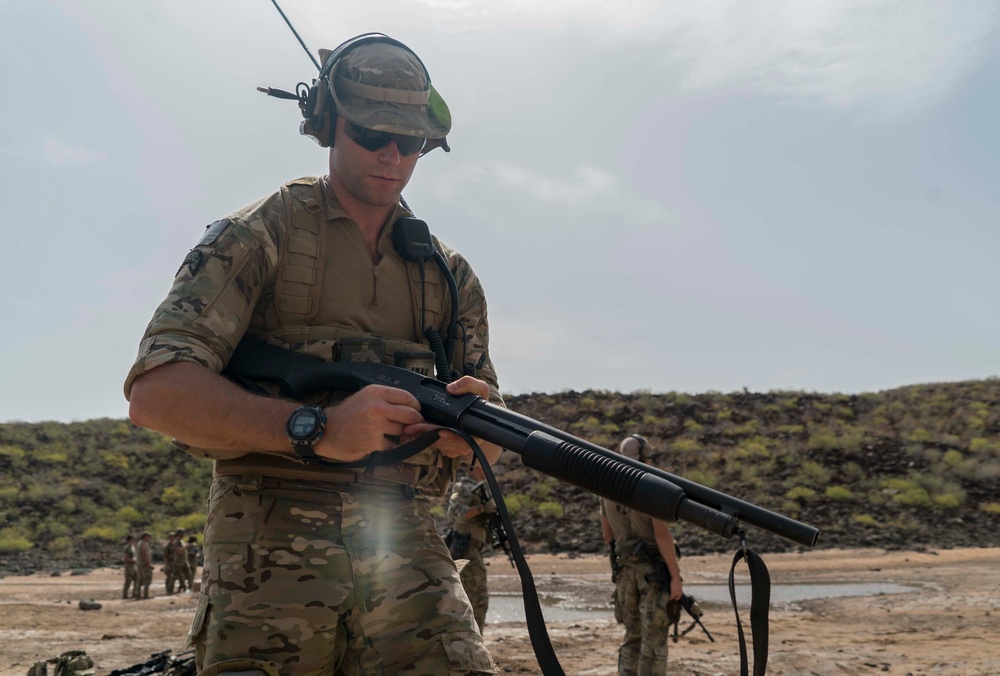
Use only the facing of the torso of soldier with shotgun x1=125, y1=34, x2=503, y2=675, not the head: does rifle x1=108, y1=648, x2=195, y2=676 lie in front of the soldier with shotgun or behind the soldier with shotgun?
behind

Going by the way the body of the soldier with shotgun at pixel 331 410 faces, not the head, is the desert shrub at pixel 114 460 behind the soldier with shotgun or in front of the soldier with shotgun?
behind

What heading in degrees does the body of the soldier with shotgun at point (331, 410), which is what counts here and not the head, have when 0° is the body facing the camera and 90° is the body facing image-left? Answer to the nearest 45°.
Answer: approximately 315°

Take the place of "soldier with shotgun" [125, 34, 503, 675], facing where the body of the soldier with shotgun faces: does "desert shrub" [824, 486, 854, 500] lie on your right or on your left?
on your left

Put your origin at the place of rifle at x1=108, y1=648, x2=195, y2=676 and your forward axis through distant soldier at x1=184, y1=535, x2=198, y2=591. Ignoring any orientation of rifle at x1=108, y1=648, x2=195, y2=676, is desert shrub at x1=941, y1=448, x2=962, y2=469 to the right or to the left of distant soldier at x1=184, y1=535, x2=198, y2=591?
right

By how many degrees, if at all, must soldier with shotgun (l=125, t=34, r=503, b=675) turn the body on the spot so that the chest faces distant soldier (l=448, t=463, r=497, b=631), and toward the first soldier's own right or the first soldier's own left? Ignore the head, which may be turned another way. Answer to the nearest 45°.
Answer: approximately 135° to the first soldier's own left

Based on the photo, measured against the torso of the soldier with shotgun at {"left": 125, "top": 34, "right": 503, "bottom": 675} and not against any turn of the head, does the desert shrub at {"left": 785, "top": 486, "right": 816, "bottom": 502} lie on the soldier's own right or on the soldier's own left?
on the soldier's own left

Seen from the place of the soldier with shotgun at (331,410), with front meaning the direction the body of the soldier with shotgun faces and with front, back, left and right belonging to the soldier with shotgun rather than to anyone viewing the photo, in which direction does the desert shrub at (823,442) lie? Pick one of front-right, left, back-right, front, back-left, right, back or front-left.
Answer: left

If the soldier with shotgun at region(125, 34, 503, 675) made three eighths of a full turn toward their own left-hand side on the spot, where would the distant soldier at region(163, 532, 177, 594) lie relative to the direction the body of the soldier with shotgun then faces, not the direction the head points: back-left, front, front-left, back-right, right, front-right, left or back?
front

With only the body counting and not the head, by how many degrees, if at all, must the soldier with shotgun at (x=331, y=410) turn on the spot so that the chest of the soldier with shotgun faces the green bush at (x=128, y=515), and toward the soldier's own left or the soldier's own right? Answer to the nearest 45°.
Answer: approximately 135° to the soldier's own left

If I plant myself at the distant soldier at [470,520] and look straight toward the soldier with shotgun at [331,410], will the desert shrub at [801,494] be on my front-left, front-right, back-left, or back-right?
back-left

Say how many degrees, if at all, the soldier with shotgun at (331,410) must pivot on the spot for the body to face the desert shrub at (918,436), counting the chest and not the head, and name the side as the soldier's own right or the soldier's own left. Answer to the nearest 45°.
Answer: approximately 90° to the soldier's own left
